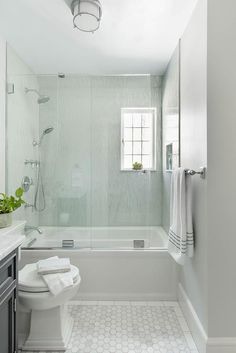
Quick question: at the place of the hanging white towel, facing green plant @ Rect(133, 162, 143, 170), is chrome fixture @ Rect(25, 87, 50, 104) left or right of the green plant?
left

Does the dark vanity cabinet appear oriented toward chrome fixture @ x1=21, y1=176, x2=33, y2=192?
no

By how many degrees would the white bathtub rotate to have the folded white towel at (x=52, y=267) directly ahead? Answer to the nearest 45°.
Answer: approximately 45° to its right

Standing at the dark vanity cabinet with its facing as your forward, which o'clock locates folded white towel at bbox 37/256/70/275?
The folded white towel is roughly at 10 o'clock from the dark vanity cabinet.

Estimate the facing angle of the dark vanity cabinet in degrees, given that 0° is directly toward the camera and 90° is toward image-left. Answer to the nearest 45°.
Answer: approximately 270°

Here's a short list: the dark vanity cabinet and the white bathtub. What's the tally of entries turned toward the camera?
1

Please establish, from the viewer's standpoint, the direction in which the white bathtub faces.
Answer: facing the viewer

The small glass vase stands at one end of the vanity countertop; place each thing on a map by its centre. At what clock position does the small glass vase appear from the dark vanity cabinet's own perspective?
The small glass vase is roughly at 9 o'clock from the dark vanity cabinet.

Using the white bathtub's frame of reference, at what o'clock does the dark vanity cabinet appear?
The dark vanity cabinet is roughly at 1 o'clock from the white bathtub.

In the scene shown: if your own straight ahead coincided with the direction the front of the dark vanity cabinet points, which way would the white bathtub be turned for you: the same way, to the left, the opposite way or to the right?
to the right

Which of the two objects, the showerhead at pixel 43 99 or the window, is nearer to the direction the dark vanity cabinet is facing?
the window

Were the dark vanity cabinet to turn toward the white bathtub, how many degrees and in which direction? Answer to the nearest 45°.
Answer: approximately 45° to its left
